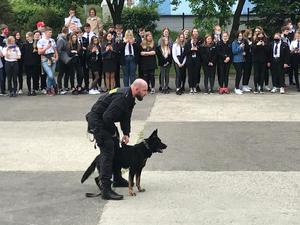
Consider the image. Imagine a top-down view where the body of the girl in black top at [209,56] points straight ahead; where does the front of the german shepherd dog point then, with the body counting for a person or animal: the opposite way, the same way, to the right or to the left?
to the left

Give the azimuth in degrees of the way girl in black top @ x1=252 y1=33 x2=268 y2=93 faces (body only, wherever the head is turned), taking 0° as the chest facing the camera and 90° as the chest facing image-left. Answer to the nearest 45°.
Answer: approximately 0°

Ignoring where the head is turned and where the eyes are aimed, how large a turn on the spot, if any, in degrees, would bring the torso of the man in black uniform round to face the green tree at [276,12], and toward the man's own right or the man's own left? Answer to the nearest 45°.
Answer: approximately 45° to the man's own left

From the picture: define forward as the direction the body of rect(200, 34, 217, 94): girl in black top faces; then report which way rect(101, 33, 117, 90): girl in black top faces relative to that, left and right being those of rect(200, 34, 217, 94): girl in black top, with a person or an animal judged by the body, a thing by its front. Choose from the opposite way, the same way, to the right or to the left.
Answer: the same way

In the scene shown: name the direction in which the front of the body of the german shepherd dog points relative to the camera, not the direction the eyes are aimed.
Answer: to the viewer's right

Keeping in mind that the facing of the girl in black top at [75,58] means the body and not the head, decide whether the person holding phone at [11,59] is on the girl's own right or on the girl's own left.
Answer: on the girl's own right

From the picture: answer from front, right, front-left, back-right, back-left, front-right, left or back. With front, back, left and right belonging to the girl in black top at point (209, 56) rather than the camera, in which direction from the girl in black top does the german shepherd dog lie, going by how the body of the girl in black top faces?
front

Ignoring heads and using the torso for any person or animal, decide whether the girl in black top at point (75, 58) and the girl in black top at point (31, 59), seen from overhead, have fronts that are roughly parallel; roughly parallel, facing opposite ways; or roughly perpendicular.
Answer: roughly parallel

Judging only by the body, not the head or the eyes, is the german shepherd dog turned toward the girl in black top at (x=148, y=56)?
no

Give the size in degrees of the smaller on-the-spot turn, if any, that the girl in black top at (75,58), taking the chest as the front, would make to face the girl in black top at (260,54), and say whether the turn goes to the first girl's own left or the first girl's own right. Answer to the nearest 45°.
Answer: approximately 90° to the first girl's own left

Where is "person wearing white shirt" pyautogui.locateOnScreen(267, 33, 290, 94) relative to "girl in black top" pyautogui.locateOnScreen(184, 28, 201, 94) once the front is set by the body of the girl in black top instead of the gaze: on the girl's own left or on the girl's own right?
on the girl's own left

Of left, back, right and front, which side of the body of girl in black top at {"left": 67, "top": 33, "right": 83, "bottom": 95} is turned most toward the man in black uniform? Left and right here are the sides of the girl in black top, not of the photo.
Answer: front

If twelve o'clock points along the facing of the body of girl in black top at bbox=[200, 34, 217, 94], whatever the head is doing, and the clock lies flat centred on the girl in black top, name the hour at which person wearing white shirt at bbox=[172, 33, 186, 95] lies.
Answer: The person wearing white shirt is roughly at 3 o'clock from the girl in black top.

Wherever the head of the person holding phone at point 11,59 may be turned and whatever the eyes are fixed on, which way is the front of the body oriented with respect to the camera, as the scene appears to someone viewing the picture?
toward the camera

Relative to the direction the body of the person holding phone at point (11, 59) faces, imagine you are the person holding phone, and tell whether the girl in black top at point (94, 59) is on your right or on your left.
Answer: on your left

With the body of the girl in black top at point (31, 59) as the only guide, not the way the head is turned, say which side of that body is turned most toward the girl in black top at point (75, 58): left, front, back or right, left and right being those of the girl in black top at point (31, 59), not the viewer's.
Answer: left

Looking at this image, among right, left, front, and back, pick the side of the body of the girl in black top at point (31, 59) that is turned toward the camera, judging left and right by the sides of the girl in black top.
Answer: front

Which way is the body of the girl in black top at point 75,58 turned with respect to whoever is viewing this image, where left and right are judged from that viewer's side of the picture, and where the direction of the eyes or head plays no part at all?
facing the viewer

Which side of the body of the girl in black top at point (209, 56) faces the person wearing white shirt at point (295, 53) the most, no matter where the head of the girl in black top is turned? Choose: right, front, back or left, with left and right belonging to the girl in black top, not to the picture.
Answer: left
